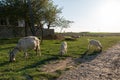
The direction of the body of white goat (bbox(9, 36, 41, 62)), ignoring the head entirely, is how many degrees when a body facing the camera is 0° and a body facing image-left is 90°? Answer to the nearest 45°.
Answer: approximately 90°

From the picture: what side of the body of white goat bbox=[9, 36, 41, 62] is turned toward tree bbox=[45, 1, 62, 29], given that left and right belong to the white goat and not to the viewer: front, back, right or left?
right
